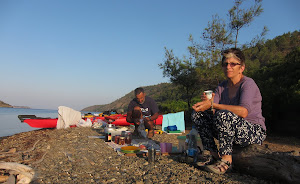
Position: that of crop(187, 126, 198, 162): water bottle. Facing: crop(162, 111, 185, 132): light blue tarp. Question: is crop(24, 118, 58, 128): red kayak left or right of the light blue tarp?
left

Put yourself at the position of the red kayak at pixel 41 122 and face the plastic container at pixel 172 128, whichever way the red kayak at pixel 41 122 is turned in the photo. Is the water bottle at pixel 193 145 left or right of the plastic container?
right
